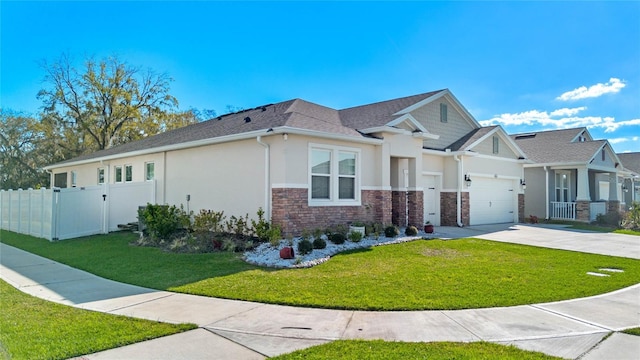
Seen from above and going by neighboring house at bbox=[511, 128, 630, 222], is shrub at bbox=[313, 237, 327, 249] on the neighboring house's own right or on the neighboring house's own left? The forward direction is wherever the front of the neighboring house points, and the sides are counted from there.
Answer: on the neighboring house's own right

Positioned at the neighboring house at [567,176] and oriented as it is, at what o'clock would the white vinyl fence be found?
The white vinyl fence is roughly at 3 o'clock from the neighboring house.

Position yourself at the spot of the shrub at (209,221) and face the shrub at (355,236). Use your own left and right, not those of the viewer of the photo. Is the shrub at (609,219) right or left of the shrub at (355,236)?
left

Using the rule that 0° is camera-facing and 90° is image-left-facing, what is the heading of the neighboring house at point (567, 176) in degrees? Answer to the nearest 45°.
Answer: approximately 315°

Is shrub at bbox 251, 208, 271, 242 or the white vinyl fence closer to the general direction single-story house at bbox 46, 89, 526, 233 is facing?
the shrub

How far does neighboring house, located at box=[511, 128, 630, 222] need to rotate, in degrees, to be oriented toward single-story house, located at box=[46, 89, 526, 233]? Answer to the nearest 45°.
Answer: approximately 90° to its right

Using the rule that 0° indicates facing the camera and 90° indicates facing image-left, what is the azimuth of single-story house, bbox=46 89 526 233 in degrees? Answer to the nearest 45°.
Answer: approximately 315°

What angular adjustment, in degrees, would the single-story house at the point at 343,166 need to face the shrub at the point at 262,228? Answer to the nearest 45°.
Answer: approximately 90° to its right
